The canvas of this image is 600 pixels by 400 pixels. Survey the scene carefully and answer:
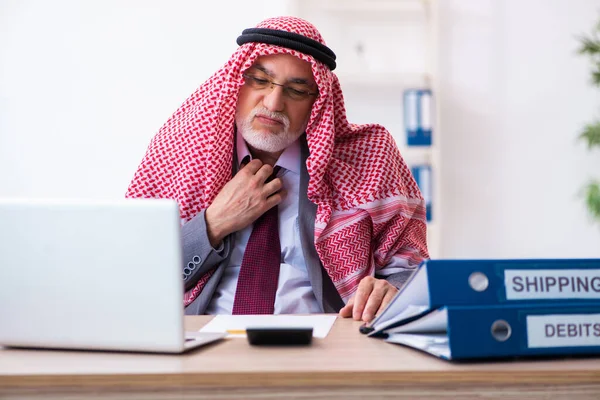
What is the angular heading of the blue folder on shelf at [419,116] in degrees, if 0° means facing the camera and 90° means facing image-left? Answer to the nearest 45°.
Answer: approximately 0°

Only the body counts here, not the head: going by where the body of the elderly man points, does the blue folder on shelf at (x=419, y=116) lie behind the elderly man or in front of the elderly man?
behind

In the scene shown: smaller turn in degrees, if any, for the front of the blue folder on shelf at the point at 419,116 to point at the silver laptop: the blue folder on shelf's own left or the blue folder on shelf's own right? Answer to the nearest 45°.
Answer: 0° — it already faces it

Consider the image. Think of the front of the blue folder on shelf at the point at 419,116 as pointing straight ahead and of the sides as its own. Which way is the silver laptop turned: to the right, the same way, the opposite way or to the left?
the opposite way

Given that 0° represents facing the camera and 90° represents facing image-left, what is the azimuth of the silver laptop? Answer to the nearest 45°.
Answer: approximately 225°

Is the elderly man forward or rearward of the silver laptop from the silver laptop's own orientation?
forward

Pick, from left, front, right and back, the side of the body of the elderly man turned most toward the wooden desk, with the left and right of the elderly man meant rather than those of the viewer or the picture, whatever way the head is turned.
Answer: front

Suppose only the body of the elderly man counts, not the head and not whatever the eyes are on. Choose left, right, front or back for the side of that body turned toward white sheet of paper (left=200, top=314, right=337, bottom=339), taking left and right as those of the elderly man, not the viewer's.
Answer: front

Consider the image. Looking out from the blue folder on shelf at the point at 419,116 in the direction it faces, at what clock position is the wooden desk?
The wooden desk is roughly at 12 o'clock from the blue folder on shelf.

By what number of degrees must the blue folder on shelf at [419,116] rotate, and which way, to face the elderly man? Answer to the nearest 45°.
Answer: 0° — it already faces them

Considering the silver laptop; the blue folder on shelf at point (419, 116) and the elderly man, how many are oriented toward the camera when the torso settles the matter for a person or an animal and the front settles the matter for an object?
2

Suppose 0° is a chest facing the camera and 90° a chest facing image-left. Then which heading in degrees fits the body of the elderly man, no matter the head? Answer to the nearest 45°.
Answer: approximately 0°

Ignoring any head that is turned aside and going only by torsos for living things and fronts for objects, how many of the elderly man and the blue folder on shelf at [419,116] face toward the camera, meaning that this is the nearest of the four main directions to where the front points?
2
